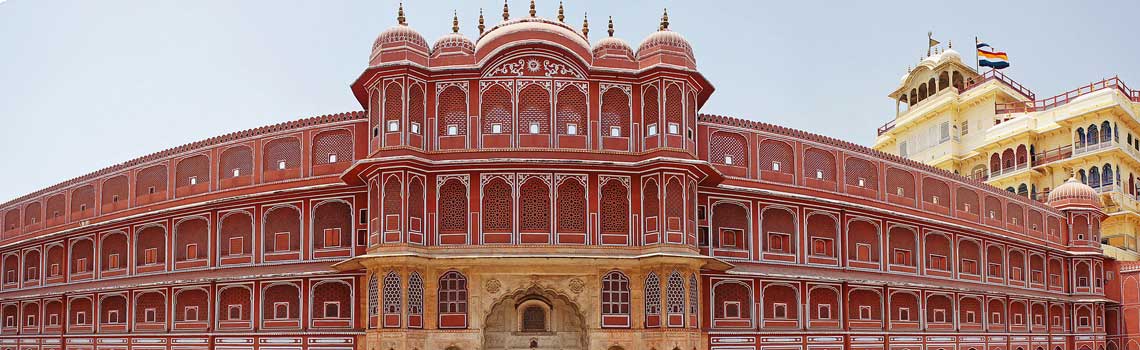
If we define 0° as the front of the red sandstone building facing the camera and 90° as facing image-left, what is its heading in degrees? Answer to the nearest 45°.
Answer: approximately 0°
